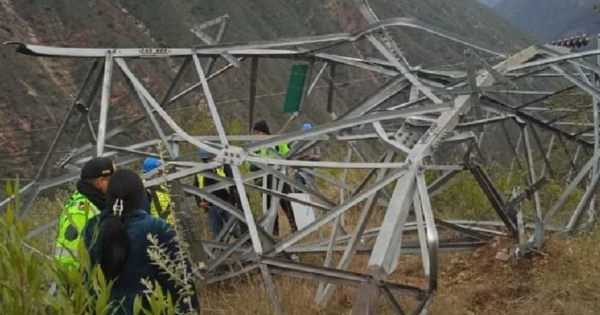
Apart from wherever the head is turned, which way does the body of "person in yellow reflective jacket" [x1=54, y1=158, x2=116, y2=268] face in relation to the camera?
to the viewer's right

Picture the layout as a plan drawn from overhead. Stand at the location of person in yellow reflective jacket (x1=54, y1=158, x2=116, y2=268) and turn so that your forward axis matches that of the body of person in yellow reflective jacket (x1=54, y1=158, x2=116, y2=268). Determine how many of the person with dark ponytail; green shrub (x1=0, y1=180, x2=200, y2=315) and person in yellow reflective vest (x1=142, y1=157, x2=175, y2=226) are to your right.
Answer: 2

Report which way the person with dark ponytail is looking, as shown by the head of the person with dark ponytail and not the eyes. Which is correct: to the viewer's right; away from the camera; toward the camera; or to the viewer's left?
away from the camera

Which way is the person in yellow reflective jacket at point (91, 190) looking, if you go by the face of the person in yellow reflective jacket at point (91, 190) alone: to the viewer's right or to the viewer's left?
to the viewer's right

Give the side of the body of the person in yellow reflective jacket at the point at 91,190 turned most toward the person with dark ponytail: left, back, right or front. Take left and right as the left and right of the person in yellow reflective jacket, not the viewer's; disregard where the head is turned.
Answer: right
